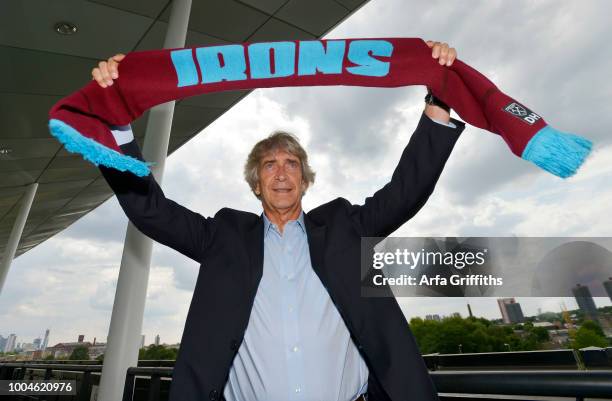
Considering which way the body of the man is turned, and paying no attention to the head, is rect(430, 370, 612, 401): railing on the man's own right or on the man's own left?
on the man's own left

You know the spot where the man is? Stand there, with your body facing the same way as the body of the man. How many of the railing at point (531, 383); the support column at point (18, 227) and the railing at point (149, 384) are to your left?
1

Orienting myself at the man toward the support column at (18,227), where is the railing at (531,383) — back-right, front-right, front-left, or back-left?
back-right

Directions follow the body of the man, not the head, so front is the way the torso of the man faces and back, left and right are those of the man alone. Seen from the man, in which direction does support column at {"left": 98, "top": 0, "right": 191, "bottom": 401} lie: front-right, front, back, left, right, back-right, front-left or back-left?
back-right

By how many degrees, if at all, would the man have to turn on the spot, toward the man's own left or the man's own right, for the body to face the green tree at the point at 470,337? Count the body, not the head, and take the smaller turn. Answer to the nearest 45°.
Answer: approximately 135° to the man's own left

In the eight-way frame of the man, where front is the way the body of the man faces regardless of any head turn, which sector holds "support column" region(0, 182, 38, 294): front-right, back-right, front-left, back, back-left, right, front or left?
back-right

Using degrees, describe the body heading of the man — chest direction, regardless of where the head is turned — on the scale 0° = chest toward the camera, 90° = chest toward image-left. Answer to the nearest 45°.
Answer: approximately 0°

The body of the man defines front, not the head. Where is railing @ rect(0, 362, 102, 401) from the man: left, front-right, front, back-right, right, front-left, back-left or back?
back-right
